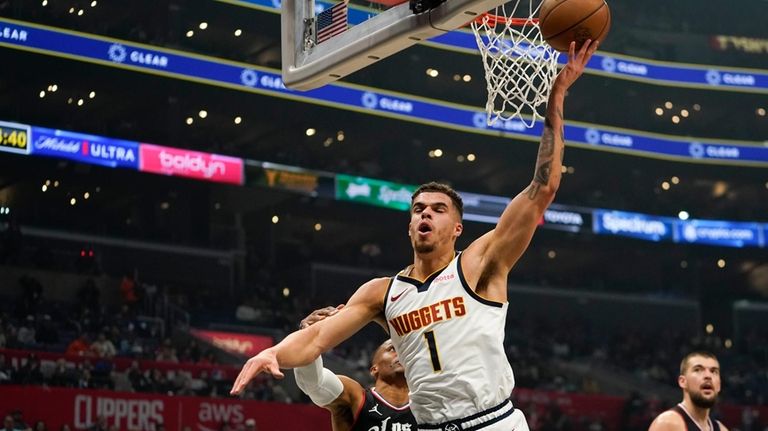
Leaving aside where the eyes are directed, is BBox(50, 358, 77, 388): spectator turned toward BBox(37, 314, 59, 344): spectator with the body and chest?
no

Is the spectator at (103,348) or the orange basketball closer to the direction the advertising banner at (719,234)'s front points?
the orange basketball

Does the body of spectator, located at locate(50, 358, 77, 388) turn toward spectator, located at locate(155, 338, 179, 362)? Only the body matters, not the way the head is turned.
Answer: no

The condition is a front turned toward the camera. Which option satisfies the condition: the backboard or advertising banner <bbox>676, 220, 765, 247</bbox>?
the advertising banner

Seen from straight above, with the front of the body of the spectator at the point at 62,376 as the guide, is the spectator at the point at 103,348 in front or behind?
behind

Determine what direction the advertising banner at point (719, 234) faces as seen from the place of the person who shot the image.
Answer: facing the viewer

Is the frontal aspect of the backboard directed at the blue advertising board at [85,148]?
no

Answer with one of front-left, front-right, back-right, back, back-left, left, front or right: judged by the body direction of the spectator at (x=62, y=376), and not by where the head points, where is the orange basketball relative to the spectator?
front

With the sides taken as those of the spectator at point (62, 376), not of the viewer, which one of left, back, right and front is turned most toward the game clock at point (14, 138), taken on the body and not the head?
back

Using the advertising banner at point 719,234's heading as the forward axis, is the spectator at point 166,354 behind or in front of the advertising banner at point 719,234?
in front

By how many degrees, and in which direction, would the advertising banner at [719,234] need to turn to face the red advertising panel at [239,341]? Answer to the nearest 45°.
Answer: approximately 45° to its right

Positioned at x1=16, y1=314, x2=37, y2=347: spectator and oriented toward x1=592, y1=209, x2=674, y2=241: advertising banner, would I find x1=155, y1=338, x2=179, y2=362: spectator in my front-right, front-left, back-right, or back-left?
front-right

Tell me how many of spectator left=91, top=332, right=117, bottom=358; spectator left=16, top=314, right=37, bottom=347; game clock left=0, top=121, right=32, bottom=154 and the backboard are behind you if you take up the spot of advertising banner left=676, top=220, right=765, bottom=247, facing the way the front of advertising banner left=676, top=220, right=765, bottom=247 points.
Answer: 0

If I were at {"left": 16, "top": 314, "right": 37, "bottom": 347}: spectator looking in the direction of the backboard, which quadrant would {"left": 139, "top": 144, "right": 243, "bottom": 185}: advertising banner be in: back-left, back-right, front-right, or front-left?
back-left
